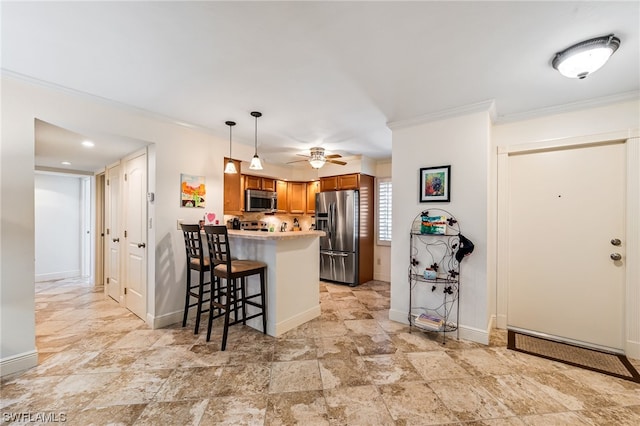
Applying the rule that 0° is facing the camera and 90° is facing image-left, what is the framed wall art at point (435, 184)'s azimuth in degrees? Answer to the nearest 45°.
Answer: approximately 45°

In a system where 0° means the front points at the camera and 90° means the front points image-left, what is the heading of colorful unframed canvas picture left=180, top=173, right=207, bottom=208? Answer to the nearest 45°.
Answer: approximately 315°

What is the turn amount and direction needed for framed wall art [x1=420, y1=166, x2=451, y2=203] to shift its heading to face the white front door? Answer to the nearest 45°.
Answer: approximately 135° to its left

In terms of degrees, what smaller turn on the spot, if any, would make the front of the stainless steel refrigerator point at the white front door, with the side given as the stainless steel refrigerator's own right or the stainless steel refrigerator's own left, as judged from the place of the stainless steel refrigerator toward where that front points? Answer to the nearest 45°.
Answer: approximately 90° to the stainless steel refrigerator's own left

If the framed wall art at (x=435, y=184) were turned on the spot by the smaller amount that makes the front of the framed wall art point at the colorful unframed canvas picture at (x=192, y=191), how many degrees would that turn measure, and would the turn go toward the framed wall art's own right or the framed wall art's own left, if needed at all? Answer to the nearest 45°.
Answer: approximately 45° to the framed wall art's own right

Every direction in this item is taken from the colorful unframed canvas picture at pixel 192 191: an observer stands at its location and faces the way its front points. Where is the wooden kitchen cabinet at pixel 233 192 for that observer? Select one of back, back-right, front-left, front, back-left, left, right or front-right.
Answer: left

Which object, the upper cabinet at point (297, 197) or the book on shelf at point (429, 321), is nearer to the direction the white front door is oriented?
the book on shelf

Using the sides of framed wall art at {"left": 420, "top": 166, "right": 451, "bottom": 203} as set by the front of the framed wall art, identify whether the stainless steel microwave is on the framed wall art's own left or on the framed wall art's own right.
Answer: on the framed wall art's own right

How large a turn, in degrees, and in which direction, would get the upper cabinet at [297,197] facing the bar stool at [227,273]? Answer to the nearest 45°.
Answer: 0° — it already faces it
